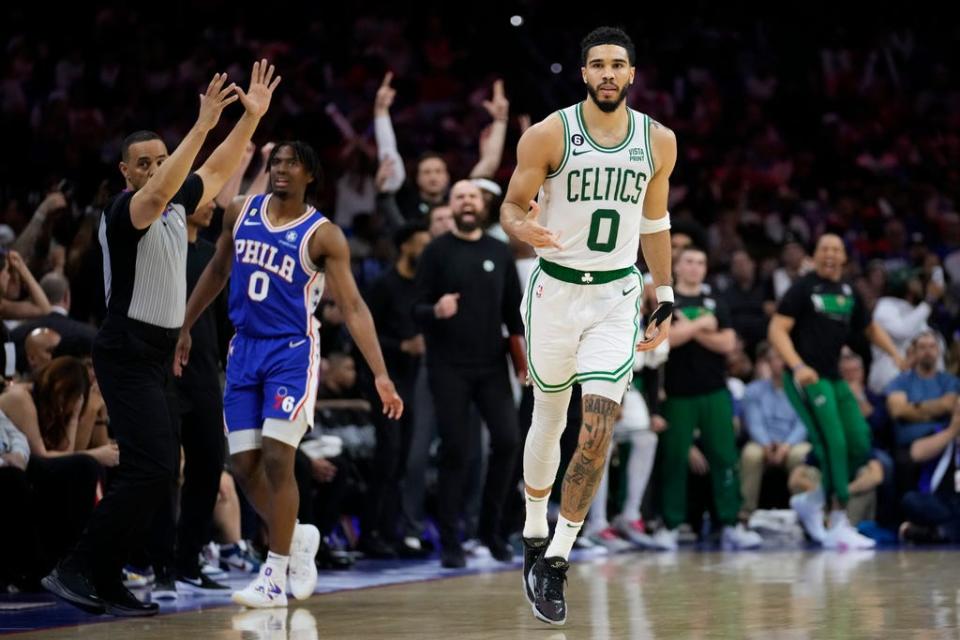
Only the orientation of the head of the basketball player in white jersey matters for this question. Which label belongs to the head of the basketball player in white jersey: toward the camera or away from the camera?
toward the camera

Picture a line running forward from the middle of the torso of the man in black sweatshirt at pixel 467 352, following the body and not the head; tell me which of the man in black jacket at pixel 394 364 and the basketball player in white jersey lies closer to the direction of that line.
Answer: the basketball player in white jersey

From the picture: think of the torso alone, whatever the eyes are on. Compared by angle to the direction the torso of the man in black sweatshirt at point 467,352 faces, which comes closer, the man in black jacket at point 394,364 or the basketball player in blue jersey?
the basketball player in blue jersey

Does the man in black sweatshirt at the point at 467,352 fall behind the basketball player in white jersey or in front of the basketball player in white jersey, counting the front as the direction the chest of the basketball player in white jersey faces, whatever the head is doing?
behind

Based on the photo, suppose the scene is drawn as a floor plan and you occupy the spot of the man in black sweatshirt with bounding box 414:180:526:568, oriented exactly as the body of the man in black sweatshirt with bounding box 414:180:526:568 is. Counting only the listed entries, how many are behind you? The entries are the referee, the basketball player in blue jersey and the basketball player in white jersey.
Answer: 0

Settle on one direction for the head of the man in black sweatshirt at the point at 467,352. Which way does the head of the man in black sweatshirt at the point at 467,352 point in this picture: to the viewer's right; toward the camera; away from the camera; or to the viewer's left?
toward the camera

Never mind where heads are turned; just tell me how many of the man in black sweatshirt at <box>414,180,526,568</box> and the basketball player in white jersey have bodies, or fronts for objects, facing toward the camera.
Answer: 2

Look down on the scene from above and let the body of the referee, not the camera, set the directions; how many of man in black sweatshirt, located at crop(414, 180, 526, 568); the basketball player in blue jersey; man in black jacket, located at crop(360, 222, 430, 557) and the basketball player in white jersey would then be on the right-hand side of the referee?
0

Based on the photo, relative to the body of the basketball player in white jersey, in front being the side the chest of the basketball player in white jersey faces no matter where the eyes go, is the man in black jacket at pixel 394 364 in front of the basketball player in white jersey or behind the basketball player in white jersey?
behind

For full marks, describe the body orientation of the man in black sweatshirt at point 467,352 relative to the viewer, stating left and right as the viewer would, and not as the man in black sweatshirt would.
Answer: facing the viewer

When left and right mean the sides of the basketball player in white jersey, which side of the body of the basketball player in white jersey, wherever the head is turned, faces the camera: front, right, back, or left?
front

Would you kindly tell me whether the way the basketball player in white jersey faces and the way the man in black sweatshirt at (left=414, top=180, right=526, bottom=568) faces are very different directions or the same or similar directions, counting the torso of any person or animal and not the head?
same or similar directions

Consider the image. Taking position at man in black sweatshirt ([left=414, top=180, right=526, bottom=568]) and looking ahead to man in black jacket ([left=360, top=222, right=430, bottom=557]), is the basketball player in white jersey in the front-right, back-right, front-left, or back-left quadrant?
back-left

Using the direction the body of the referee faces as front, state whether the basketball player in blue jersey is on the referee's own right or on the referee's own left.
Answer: on the referee's own left

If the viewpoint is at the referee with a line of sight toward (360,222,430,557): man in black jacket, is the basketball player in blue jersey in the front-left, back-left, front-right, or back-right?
front-right

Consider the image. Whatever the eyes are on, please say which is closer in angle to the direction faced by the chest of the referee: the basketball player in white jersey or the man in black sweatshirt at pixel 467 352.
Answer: the basketball player in white jersey
